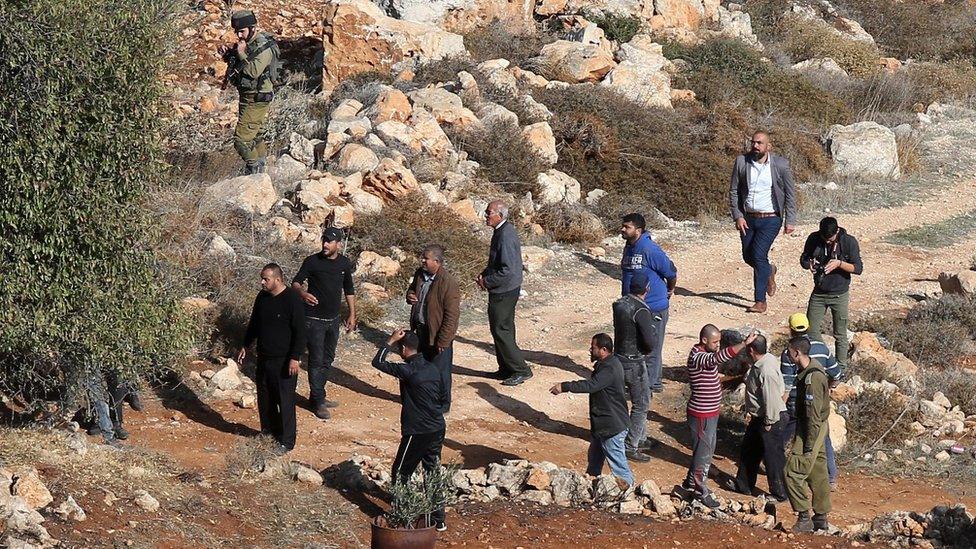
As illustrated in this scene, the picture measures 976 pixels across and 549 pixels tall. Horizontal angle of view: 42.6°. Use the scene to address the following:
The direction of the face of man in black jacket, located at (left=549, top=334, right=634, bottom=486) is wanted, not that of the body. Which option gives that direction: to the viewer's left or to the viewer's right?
to the viewer's left

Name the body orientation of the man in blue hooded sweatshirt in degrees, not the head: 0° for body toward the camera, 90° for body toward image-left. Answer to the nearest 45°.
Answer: approximately 45°

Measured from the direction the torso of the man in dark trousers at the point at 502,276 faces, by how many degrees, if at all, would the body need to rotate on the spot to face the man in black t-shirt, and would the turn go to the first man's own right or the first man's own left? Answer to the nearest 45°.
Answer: approximately 45° to the first man's own left

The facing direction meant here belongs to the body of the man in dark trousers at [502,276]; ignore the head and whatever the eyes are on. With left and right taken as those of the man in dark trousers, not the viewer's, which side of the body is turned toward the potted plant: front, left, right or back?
left

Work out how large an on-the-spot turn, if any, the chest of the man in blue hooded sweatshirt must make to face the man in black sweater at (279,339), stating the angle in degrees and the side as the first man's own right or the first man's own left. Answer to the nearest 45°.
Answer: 0° — they already face them

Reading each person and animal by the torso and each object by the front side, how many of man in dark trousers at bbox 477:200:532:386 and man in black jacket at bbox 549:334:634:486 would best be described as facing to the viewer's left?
2

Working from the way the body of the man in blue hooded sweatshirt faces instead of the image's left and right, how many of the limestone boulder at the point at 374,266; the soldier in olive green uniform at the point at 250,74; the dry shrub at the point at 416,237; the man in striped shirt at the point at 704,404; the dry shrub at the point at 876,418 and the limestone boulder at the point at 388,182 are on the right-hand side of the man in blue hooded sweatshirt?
4

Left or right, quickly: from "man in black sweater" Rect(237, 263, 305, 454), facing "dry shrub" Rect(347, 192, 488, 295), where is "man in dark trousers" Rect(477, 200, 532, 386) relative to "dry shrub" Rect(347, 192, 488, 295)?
right

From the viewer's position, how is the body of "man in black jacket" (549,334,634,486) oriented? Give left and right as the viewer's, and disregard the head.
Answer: facing to the left of the viewer

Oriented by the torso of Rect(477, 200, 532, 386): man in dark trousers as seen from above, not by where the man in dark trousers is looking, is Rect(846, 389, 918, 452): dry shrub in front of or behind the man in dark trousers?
behind

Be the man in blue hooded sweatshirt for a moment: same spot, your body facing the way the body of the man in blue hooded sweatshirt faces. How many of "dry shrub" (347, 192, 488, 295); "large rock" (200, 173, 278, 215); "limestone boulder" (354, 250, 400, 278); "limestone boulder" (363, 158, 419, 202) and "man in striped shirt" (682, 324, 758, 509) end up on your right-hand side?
4

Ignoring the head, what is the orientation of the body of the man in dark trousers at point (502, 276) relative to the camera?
to the viewer's left

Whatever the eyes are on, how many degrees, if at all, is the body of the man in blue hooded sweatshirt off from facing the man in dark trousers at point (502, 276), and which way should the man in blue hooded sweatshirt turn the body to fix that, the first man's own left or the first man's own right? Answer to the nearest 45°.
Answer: approximately 45° to the first man's own right
